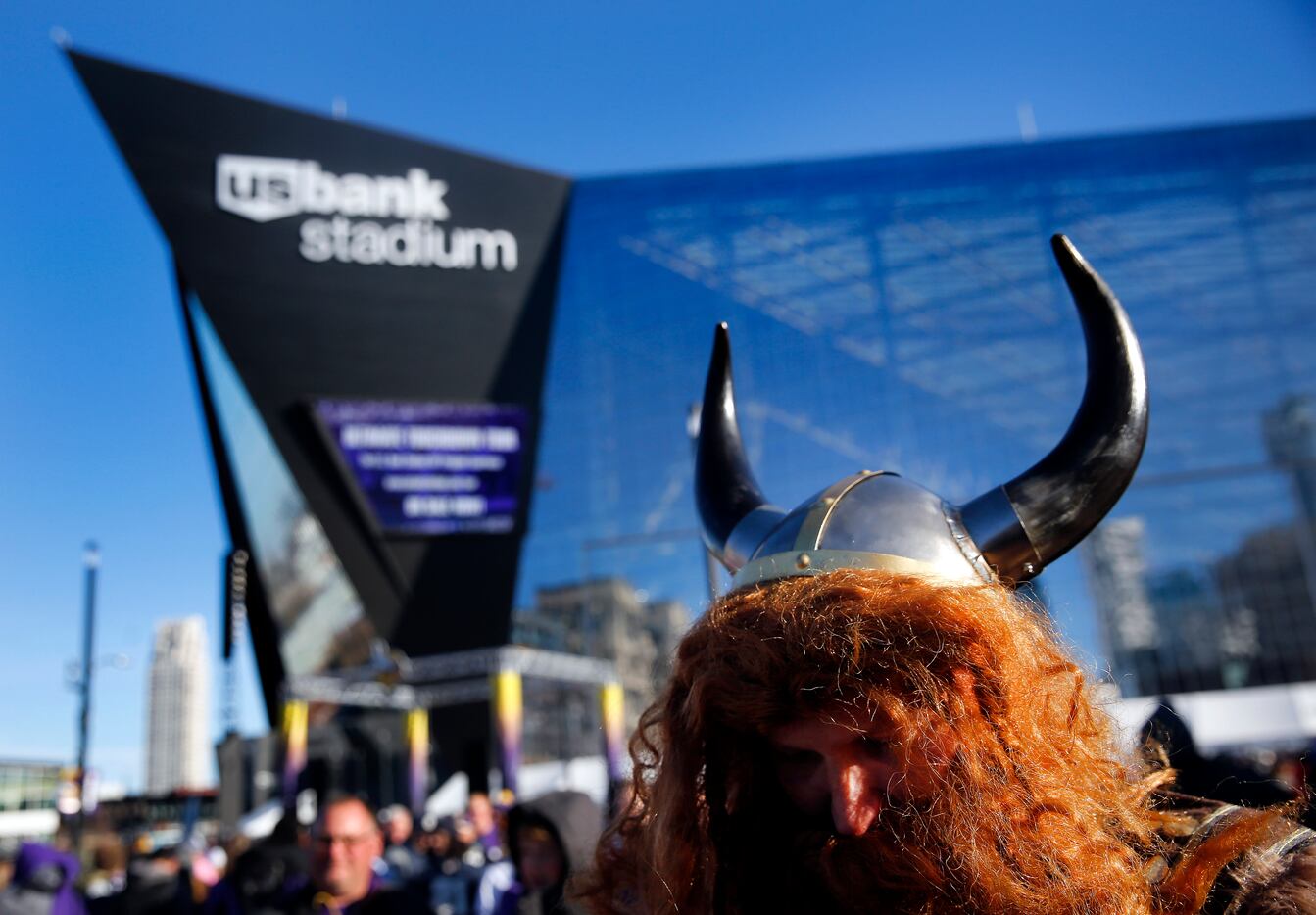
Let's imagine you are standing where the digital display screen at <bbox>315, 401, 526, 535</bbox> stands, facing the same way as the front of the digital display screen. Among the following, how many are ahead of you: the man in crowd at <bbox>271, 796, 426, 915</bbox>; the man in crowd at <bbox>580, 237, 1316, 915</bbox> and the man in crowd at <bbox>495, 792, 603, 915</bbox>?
3

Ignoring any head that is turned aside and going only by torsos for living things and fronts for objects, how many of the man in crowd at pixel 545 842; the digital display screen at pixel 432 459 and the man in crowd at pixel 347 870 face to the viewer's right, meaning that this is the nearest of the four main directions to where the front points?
0

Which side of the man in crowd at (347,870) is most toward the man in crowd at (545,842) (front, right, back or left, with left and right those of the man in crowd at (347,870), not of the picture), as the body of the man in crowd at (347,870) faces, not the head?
left

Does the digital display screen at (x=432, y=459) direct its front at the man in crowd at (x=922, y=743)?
yes

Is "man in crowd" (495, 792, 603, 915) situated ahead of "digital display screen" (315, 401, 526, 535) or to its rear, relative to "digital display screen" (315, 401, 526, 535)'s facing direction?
ahead

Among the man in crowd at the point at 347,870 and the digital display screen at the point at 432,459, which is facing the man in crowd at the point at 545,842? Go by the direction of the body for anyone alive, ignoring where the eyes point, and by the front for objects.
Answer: the digital display screen

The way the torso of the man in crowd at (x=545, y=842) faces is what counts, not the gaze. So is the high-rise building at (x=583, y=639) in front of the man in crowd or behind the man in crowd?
behind

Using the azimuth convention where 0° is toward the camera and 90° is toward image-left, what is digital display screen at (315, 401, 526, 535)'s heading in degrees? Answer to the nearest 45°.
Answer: approximately 0°

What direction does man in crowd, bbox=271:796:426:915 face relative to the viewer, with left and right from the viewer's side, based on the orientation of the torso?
facing the viewer and to the left of the viewer

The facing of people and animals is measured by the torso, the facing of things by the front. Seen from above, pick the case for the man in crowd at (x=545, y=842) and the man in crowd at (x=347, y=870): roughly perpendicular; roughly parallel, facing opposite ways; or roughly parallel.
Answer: roughly parallel

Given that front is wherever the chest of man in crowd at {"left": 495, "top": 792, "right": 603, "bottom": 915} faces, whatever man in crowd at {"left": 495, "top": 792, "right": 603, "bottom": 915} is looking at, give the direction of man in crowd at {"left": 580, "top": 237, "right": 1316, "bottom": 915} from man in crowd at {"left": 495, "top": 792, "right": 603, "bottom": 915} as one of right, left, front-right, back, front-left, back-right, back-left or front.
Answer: front-left

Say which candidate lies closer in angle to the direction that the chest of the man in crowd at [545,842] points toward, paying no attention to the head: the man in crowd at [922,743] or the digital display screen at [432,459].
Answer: the man in crowd
